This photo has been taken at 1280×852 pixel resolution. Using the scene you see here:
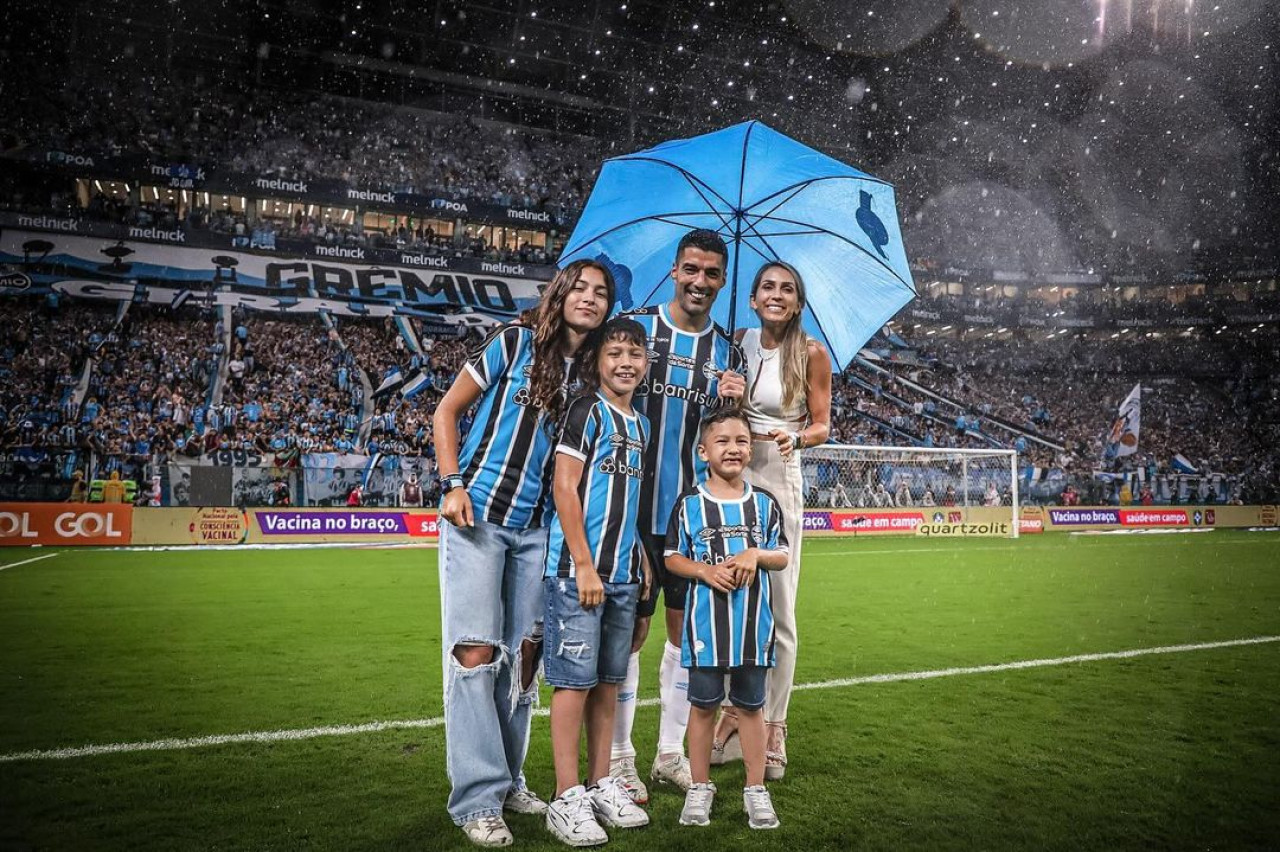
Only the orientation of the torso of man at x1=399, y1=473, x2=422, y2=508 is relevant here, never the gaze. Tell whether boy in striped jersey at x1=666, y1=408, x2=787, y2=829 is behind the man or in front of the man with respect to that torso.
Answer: in front

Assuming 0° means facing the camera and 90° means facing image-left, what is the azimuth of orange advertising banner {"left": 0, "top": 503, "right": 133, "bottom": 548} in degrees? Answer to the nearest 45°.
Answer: approximately 0°

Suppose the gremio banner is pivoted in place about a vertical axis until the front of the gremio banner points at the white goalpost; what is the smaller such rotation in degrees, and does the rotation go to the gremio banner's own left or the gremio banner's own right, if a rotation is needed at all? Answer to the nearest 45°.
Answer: approximately 45° to the gremio banner's own left

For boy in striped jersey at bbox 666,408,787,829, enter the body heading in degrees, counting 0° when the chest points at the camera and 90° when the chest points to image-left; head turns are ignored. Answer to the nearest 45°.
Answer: approximately 0°

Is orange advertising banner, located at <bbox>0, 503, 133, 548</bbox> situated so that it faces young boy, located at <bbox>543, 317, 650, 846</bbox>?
yes

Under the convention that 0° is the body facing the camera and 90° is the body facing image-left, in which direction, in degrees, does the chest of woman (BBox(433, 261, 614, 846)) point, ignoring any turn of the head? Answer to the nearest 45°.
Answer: approximately 315°

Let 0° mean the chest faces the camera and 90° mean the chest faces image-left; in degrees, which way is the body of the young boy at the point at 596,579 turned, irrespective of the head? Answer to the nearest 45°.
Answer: approximately 315°

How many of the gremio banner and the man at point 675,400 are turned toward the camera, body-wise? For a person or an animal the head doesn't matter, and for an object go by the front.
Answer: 2

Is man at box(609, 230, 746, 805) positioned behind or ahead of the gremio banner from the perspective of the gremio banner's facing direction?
ahead
